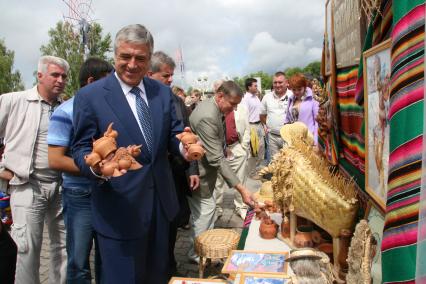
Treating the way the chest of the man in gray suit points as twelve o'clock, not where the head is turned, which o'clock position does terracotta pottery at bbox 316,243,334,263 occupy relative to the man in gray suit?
The terracotta pottery is roughly at 2 o'clock from the man in gray suit.

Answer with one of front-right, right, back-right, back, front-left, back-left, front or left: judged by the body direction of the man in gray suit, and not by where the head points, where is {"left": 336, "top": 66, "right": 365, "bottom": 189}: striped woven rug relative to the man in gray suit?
front-right

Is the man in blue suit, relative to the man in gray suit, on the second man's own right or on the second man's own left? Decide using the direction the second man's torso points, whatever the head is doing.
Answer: on the second man's own right

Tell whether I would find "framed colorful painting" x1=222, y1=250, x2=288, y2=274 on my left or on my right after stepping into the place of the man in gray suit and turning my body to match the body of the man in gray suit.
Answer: on my right

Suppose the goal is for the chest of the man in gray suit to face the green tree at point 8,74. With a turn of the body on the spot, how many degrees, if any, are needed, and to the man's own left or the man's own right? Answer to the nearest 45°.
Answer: approximately 135° to the man's own left

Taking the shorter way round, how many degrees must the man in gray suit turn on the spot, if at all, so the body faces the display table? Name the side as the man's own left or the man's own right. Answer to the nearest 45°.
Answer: approximately 45° to the man's own right

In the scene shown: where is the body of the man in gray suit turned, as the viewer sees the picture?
to the viewer's right

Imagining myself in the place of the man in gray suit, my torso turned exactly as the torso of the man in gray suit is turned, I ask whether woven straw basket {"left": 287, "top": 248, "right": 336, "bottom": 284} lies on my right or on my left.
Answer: on my right

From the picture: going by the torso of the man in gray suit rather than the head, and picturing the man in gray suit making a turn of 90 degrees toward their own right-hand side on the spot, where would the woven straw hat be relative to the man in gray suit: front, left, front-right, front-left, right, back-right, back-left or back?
front-left

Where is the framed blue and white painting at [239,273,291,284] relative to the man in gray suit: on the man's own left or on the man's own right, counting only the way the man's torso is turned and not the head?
on the man's own right
